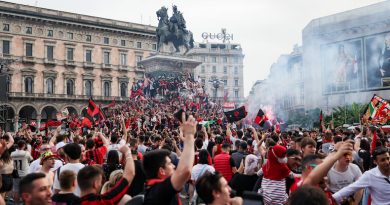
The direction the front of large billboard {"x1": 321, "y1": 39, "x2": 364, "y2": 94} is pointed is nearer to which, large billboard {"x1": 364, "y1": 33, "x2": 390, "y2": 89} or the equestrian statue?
the equestrian statue

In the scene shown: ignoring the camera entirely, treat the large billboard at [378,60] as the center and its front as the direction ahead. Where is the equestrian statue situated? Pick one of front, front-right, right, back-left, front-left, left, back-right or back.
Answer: front

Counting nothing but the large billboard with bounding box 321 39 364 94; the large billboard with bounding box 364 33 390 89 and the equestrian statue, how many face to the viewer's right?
0

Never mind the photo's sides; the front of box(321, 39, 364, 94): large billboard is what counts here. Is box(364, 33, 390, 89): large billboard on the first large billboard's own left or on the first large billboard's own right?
on the first large billboard's own left

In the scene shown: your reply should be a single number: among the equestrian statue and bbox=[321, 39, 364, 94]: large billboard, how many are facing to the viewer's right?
0

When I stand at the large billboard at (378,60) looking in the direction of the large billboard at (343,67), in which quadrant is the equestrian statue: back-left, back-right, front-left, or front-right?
front-left

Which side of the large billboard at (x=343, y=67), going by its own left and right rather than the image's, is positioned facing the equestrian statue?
front

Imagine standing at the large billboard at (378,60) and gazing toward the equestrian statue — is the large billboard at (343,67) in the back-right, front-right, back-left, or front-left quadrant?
front-right

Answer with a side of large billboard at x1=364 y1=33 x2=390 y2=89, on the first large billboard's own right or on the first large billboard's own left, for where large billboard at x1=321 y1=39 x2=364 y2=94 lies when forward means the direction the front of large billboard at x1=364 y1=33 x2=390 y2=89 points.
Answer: on the first large billboard's own right

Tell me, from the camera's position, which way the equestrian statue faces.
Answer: facing the viewer and to the left of the viewer
